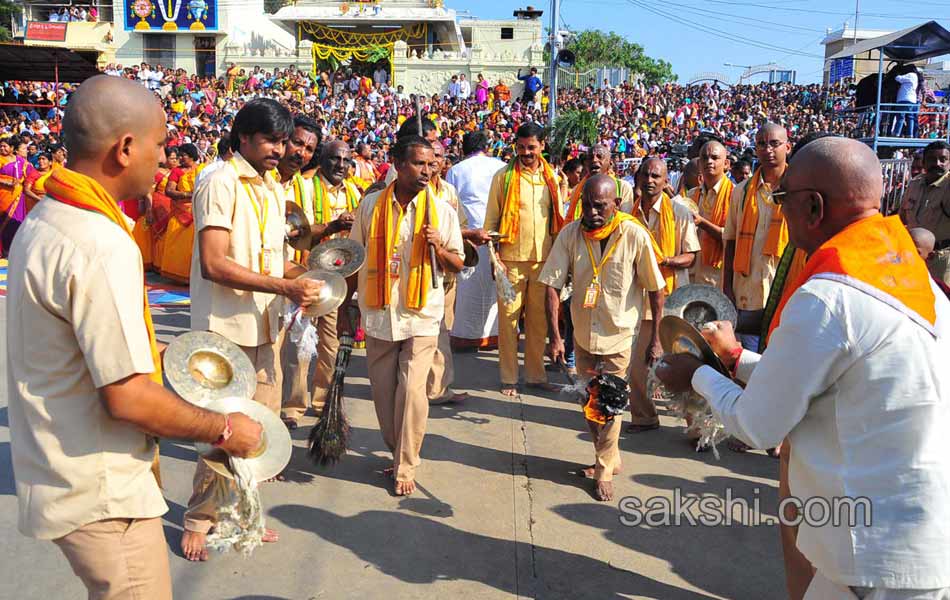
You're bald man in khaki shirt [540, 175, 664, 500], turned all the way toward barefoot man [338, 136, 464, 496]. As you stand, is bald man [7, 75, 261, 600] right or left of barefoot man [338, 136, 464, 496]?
left

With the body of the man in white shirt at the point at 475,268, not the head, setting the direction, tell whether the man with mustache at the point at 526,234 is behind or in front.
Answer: behind

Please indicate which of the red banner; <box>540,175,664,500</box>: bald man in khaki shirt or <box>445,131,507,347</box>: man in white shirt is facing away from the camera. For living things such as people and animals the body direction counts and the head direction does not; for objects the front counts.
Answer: the man in white shirt

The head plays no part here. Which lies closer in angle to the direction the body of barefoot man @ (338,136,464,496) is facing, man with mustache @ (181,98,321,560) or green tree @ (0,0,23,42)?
the man with mustache

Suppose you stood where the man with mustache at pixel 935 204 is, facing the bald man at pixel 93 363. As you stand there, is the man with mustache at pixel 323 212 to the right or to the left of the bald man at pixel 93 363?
right

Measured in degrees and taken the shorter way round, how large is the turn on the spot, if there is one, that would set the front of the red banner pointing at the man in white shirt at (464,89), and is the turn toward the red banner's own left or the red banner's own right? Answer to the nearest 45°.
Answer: approximately 45° to the red banner's own left

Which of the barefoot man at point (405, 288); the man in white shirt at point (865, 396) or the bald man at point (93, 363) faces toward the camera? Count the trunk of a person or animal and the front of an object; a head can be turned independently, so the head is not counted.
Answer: the barefoot man at point (405, 288)

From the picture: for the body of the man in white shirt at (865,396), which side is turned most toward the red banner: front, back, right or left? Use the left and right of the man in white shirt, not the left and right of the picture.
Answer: front

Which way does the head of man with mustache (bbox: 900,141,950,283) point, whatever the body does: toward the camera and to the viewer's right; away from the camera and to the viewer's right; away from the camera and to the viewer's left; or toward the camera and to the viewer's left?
toward the camera and to the viewer's left

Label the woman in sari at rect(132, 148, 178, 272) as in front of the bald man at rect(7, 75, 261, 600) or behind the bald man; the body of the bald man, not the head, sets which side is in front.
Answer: in front

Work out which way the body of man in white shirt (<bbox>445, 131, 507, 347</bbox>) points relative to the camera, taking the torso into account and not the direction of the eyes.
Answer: away from the camera
